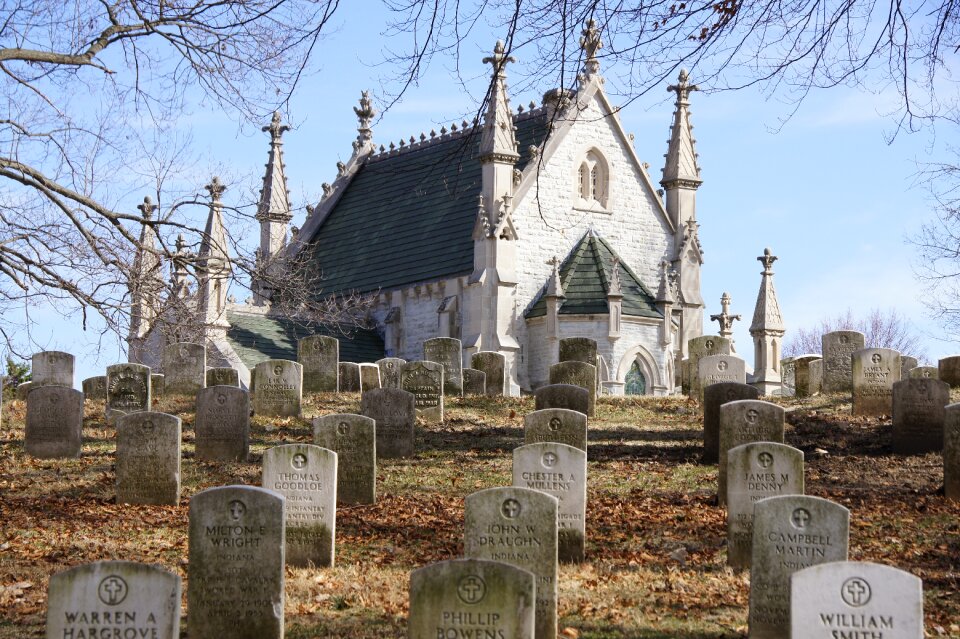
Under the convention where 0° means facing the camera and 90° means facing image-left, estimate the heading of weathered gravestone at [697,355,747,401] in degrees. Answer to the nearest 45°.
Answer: approximately 0°

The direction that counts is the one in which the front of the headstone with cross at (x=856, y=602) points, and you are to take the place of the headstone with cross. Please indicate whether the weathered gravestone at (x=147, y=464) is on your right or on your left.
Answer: on your right

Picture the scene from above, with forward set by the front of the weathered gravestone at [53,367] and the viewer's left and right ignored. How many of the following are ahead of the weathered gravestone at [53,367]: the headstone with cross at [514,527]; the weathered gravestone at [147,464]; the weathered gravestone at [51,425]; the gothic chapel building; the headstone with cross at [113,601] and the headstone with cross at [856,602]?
5

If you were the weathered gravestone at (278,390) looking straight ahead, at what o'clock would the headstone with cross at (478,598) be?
The headstone with cross is roughly at 12 o'clock from the weathered gravestone.

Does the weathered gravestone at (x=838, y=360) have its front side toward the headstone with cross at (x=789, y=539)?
yes

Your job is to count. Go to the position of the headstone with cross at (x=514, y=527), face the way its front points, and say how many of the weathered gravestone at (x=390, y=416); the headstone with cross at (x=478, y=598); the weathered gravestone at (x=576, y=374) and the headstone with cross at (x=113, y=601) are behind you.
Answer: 2

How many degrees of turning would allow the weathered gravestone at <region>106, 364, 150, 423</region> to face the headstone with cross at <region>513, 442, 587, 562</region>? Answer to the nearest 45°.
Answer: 0° — it already faces it

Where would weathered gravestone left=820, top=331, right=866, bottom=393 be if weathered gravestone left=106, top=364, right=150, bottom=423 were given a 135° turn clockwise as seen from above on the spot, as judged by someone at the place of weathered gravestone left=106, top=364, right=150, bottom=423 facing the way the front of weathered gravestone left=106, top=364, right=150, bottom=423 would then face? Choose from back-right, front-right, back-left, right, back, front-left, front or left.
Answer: back-right

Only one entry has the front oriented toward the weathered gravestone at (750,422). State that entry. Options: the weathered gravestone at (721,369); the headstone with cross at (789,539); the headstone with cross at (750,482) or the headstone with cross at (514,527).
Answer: the weathered gravestone at (721,369)

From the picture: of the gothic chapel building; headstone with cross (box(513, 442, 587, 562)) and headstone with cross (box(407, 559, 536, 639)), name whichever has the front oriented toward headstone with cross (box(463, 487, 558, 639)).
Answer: headstone with cross (box(513, 442, 587, 562))
